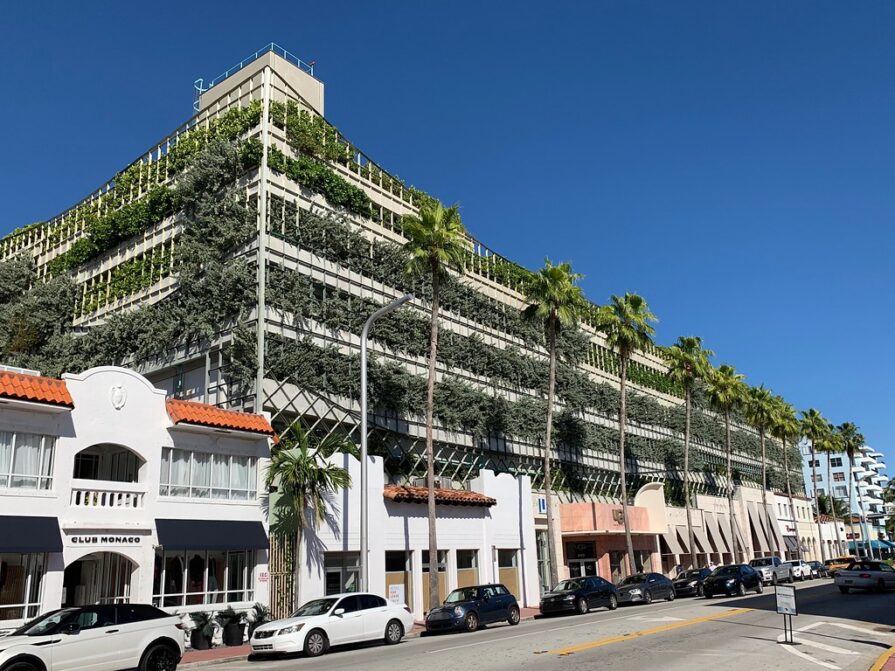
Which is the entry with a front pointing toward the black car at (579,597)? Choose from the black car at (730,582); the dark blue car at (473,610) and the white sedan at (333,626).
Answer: the black car at (730,582)

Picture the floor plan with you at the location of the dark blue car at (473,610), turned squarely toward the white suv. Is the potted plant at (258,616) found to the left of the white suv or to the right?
right

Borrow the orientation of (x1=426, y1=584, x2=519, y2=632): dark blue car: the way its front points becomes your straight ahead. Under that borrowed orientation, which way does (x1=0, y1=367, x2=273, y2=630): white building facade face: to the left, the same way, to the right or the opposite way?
to the left

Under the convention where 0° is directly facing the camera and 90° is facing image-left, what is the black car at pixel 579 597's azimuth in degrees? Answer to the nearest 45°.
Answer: approximately 45°

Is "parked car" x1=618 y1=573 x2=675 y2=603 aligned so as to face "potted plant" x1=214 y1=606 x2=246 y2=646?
yes

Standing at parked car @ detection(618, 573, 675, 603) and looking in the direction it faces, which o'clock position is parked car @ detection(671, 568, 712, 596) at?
parked car @ detection(671, 568, 712, 596) is roughly at 5 o'clock from parked car @ detection(618, 573, 675, 603).

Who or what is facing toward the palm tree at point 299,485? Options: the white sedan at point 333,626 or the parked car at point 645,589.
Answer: the parked car

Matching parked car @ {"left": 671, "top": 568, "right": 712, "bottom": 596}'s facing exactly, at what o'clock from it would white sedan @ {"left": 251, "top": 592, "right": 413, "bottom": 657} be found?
The white sedan is roughly at 11 o'clock from the parked car.

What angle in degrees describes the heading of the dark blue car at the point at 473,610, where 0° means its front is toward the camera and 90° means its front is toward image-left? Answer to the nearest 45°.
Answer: approximately 45°

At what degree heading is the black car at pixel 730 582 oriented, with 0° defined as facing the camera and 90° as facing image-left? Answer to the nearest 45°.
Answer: approximately 45°

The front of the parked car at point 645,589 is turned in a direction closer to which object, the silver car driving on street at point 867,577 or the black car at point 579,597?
the black car

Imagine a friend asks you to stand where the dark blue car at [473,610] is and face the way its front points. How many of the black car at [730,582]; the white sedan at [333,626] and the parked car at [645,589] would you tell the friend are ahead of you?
1

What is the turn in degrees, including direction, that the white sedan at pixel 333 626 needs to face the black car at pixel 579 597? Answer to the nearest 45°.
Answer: approximately 180°
